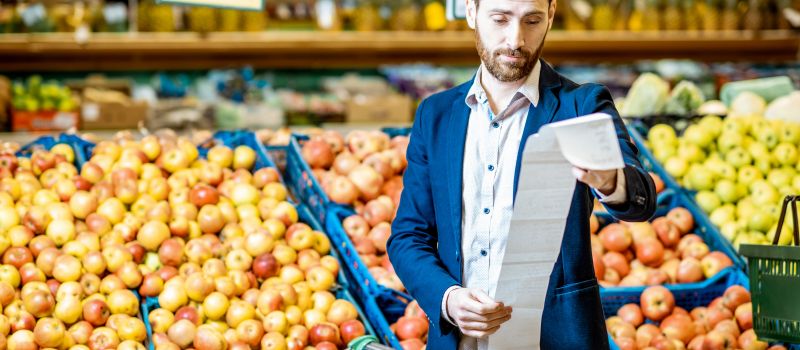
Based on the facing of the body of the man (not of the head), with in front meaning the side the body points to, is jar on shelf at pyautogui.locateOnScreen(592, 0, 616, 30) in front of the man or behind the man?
behind

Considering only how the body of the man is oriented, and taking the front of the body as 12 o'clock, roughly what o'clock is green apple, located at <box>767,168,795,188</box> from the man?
The green apple is roughly at 7 o'clock from the man.

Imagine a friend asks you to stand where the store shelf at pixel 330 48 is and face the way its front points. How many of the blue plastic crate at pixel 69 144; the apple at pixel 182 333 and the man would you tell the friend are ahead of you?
3

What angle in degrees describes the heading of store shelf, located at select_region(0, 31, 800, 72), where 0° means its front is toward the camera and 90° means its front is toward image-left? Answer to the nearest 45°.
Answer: approximately 0°

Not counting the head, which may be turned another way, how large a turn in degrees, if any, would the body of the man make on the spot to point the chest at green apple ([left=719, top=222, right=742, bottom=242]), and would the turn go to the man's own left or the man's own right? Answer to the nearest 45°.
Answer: approximately 135° to the man's own left

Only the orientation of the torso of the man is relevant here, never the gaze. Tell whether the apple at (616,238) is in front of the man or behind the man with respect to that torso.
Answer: behind

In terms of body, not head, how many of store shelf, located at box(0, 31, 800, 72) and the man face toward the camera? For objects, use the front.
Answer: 2

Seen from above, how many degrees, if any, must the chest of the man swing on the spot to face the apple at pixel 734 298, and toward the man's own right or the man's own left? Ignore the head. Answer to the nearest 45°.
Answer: approximately 135° to the man's own left
